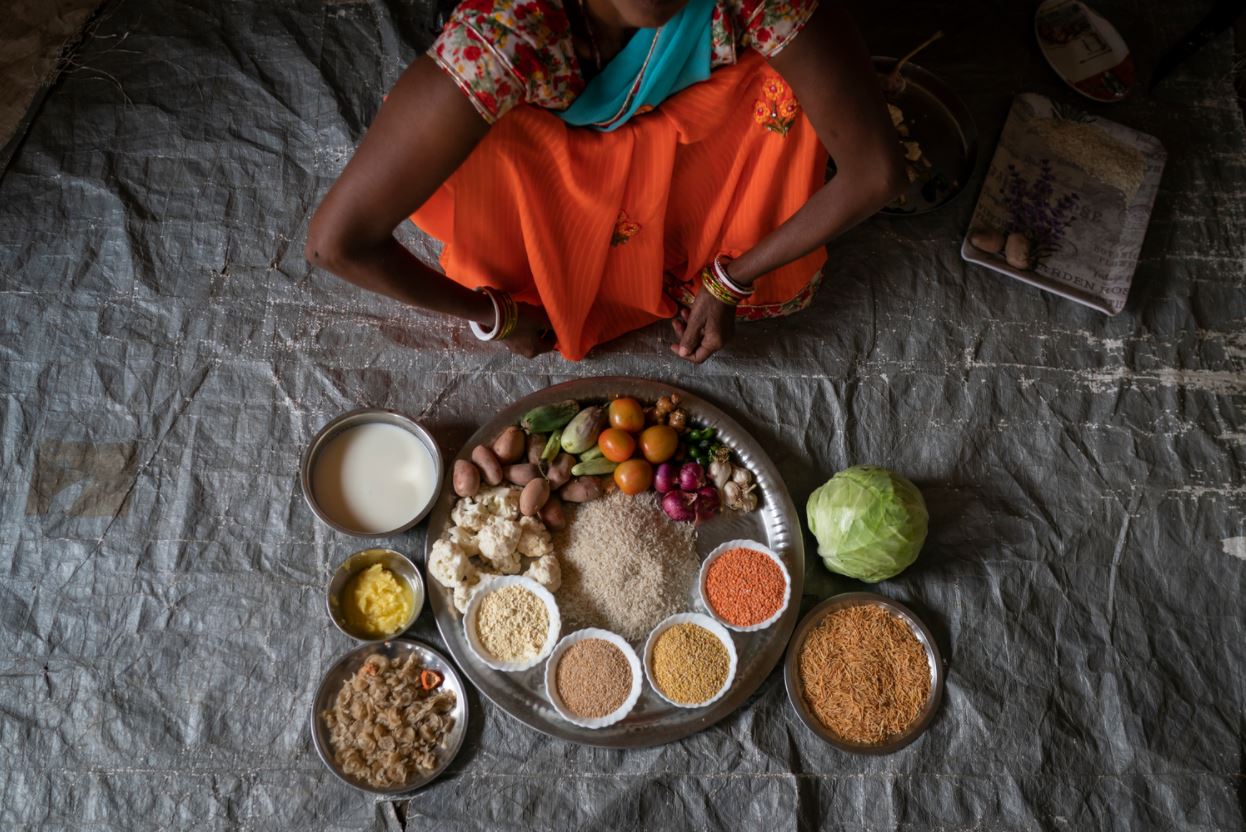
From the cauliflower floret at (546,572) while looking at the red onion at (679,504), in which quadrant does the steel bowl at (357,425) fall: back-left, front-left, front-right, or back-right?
back-left

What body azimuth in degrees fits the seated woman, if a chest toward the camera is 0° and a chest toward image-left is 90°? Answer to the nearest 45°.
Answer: approximately 0°
